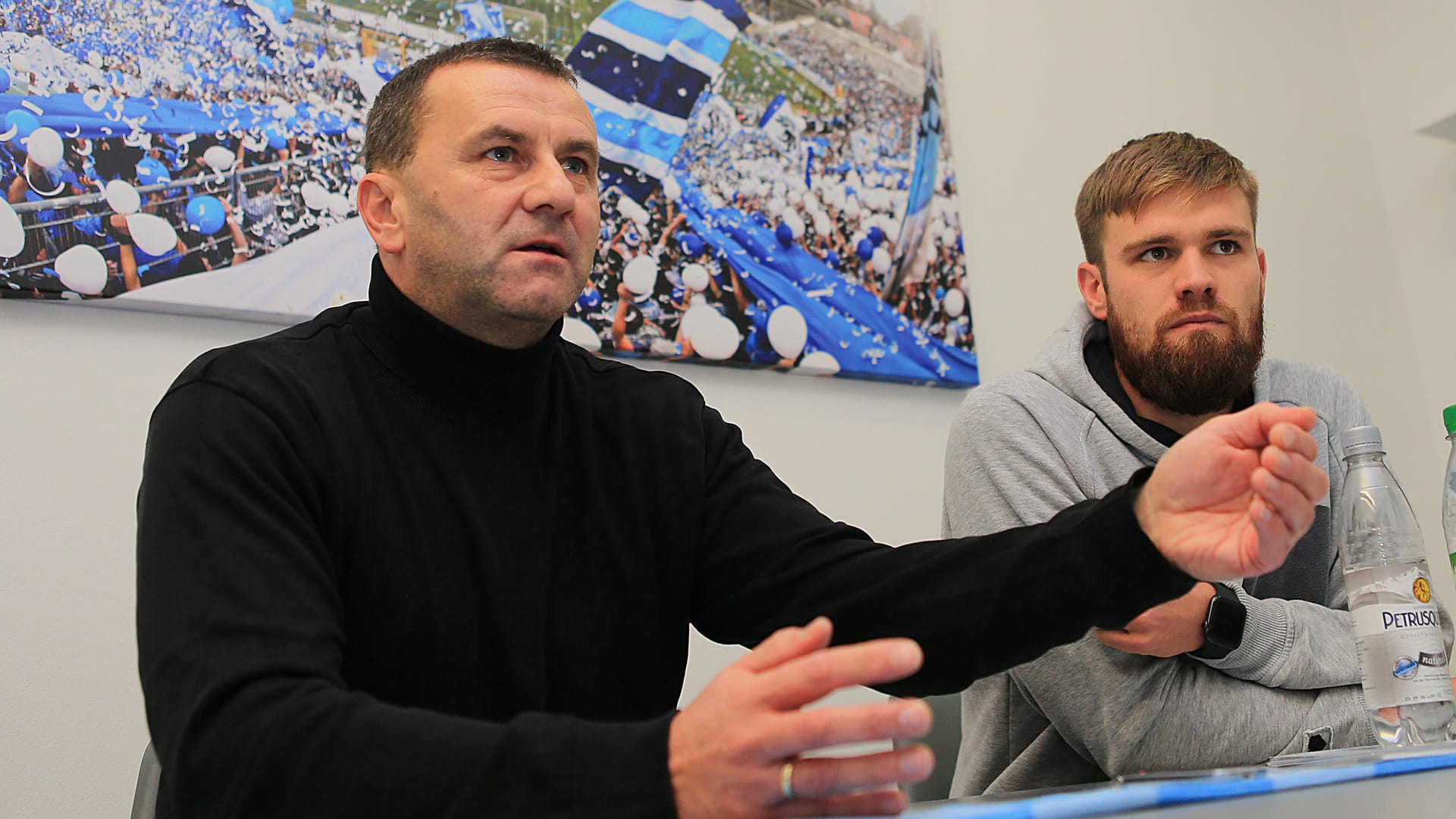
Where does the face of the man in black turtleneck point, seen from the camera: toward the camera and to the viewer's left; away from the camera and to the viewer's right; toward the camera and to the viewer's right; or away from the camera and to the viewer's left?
toward the camera and to the viewer's right

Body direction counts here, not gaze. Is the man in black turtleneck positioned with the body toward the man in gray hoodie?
no

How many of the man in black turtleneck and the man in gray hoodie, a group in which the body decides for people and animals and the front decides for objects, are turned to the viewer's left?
0

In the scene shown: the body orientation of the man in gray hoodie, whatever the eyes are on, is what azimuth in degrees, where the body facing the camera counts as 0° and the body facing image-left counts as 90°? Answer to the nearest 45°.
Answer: approximately 315°

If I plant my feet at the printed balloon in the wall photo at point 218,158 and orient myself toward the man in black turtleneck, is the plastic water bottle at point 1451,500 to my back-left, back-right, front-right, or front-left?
front-left

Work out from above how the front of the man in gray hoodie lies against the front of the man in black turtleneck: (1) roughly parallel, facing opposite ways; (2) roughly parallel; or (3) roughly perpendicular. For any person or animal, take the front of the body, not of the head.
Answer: roughly parallel

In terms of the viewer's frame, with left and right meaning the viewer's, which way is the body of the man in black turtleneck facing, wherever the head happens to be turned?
facing the viewer and to the right of the viewer

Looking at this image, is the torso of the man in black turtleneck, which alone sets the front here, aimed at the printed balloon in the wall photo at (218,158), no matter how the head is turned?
no

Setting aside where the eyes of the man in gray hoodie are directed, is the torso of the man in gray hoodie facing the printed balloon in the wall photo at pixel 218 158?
no
